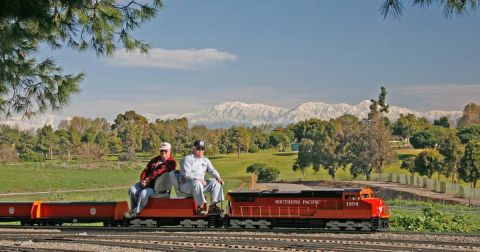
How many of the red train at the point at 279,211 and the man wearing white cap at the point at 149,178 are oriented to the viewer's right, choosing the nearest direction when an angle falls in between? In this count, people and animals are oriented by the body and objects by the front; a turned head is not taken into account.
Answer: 1

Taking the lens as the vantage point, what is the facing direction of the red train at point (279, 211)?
facing to the right of the viewer

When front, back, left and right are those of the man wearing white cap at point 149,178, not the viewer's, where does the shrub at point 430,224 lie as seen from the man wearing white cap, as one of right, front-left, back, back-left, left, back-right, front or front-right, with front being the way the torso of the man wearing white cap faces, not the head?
back-left

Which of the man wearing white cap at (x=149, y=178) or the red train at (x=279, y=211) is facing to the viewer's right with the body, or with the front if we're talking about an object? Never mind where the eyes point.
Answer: the red train

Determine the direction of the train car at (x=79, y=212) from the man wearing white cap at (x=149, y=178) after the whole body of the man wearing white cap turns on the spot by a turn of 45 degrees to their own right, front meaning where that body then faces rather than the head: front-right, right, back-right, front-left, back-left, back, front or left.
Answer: front-right

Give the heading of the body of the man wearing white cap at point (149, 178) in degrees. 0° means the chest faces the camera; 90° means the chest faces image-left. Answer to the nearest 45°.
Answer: approximately 45°

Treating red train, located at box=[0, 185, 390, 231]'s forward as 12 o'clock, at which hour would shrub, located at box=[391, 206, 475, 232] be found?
The shrub is roughly at 11 o'clock from the red train.

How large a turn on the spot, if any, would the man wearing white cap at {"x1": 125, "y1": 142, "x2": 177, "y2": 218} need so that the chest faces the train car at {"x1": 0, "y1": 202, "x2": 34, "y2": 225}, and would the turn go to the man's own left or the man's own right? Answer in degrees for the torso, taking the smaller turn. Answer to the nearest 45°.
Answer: approximately 90° to the man's own right
